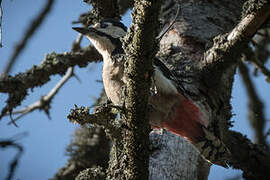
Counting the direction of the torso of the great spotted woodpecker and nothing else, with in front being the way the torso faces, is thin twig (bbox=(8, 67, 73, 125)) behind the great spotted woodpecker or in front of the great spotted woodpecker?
in front

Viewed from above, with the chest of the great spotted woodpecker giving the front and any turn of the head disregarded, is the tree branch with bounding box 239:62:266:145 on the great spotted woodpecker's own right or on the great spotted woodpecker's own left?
on the great spotted woodpecker's own right

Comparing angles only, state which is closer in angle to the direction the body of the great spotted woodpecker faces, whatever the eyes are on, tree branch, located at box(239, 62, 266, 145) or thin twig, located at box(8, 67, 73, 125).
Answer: the thin twig

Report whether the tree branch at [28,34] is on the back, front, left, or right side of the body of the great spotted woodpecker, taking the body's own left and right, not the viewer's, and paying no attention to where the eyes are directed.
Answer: front

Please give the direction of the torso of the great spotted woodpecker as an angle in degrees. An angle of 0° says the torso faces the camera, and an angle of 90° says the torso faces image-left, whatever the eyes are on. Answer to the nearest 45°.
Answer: approximately 90°

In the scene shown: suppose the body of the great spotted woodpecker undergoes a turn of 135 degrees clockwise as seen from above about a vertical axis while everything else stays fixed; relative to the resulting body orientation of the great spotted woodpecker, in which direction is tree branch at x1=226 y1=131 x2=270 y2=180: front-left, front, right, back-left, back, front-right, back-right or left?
front

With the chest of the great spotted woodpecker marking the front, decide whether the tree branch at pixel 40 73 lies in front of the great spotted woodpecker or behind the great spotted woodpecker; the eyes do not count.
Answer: in front

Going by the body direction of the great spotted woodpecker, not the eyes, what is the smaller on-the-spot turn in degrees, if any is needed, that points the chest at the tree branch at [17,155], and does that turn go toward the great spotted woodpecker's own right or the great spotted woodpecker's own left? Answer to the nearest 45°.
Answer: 0° — it already faces it
